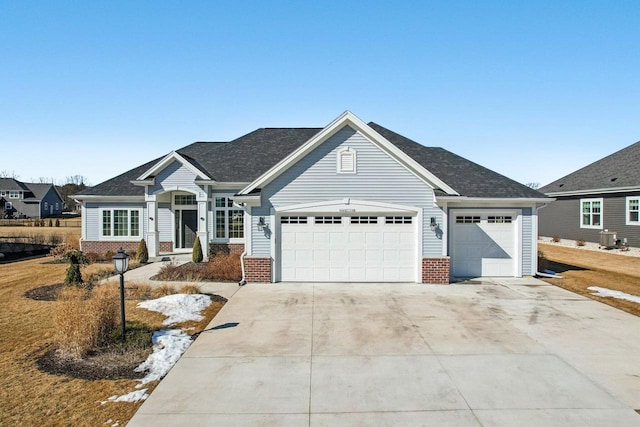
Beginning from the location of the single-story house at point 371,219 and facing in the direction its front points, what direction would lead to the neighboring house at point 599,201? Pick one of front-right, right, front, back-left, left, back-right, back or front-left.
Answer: back-left

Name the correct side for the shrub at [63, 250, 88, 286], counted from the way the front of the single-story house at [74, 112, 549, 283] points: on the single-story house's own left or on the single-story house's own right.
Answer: on the single-story house's own right

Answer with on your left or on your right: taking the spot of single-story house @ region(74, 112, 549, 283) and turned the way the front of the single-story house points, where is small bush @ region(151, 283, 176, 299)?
on your right

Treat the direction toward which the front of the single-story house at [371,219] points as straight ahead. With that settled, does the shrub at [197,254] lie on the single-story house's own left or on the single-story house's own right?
on the single-story house's own right

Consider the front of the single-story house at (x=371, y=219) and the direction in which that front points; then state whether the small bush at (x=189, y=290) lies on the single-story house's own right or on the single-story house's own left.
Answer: on the single-story house's own right

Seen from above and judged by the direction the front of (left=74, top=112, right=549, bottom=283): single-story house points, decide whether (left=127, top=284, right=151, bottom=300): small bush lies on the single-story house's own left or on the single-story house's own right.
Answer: on the single-story house's own right

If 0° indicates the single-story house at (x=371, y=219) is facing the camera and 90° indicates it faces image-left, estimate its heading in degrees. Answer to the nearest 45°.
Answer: approximately 0°

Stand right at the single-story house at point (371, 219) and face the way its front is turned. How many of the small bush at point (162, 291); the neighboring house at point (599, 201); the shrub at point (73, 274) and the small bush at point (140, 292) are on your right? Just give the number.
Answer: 3

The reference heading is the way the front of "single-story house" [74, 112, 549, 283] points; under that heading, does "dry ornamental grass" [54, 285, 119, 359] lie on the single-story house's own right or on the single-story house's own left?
on the single-story house's own right

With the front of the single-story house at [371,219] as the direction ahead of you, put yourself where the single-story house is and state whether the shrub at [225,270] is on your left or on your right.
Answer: on your right

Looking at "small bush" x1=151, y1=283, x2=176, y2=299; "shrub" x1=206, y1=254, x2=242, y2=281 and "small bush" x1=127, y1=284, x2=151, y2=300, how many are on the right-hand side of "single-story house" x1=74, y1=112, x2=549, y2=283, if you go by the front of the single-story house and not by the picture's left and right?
3
